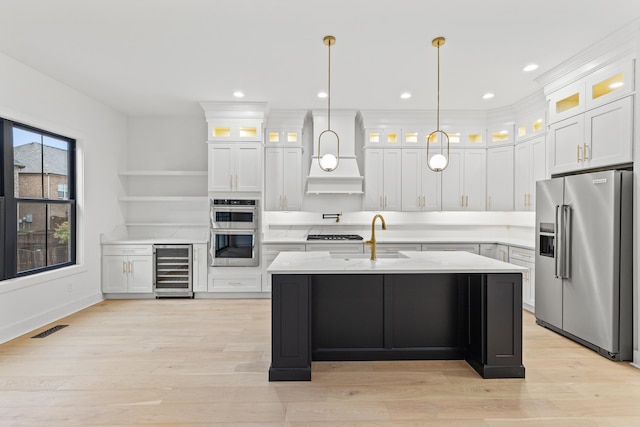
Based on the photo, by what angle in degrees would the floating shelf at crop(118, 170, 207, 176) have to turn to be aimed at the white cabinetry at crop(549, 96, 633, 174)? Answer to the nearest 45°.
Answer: approximately 45° to its left

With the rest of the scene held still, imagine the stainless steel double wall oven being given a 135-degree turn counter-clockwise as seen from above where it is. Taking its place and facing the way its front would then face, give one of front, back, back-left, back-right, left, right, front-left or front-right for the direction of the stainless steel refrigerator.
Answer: right

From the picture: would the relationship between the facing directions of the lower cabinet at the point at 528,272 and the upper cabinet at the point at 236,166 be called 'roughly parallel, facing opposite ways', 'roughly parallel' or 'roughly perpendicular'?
roughly perpendicular

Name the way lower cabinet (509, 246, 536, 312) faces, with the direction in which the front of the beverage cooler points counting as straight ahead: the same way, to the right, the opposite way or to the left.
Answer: to the right

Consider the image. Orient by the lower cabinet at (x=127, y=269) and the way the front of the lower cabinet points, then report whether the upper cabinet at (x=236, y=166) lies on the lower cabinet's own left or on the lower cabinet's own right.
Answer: on the lower cabinet's own left

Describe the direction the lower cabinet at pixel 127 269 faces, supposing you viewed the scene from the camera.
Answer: facing the viewer

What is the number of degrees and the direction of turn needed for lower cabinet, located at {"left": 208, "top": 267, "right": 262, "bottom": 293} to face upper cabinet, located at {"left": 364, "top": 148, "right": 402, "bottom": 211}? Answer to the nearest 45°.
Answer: approximately 90° to its left

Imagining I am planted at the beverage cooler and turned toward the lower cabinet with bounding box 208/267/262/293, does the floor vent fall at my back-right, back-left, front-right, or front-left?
back-right

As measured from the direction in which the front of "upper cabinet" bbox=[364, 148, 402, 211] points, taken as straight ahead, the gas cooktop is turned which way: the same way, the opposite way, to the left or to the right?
the same way

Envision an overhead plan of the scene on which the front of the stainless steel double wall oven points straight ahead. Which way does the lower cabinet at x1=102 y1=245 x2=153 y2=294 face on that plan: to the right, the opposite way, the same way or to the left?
the same way

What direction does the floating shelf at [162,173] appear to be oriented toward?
toward the camera

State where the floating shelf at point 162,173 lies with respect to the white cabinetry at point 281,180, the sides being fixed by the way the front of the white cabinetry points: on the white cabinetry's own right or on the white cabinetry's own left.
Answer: on the white cabinetry's own right
